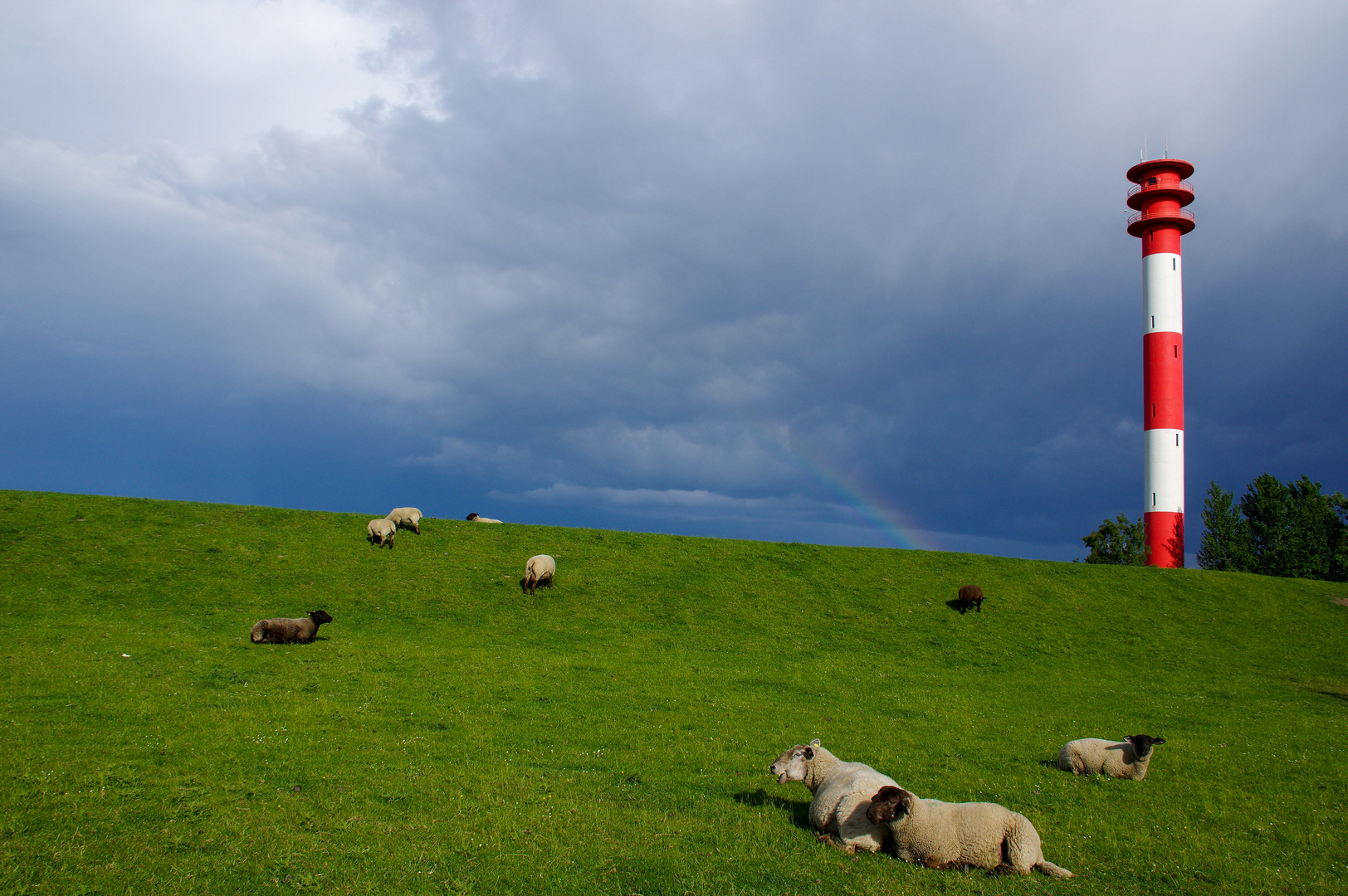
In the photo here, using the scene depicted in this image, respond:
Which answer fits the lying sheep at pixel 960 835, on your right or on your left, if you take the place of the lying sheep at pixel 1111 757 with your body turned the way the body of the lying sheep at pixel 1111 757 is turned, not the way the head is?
on your right

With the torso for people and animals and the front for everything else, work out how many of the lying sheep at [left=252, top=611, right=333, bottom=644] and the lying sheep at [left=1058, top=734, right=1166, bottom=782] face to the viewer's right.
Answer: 2

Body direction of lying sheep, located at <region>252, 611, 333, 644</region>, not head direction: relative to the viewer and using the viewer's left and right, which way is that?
facing to the right of the viewer

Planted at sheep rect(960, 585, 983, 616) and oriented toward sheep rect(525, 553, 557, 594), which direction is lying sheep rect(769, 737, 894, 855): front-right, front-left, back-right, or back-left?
front-left

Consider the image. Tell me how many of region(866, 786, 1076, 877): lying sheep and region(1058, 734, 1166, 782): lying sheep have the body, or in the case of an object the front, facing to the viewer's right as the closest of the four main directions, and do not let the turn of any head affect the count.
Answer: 1

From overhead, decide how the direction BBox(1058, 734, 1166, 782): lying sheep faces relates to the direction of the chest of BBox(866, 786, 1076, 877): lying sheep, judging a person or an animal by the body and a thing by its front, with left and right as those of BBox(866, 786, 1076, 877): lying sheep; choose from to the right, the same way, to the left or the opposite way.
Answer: the opposite way

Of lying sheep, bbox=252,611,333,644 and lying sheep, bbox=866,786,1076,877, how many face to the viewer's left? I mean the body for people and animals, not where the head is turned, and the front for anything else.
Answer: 1

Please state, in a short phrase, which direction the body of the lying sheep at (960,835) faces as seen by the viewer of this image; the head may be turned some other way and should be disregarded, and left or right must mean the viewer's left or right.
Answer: facing to the left of the viewer

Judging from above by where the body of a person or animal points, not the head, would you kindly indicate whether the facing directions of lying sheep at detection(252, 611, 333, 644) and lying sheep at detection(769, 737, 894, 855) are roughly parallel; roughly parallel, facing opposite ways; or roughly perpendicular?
roughly parallel, facing opposite ways

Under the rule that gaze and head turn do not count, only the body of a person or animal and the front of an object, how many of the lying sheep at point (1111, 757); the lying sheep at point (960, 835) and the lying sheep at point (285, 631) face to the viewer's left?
1

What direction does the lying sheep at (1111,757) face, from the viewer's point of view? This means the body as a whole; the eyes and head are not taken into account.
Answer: to the viewer's right

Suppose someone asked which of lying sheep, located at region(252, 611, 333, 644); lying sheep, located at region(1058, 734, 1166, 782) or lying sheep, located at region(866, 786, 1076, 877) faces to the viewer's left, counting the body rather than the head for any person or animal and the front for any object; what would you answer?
lying sheep, located at region(866, 786, 1076, 877)

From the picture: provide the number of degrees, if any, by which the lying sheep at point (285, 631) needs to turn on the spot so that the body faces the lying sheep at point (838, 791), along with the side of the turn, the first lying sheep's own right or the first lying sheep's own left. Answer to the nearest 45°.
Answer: approximately 90° to the first lying sheep's own right

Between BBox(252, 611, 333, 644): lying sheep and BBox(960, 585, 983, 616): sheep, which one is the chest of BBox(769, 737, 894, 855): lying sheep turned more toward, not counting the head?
the lying sheep
